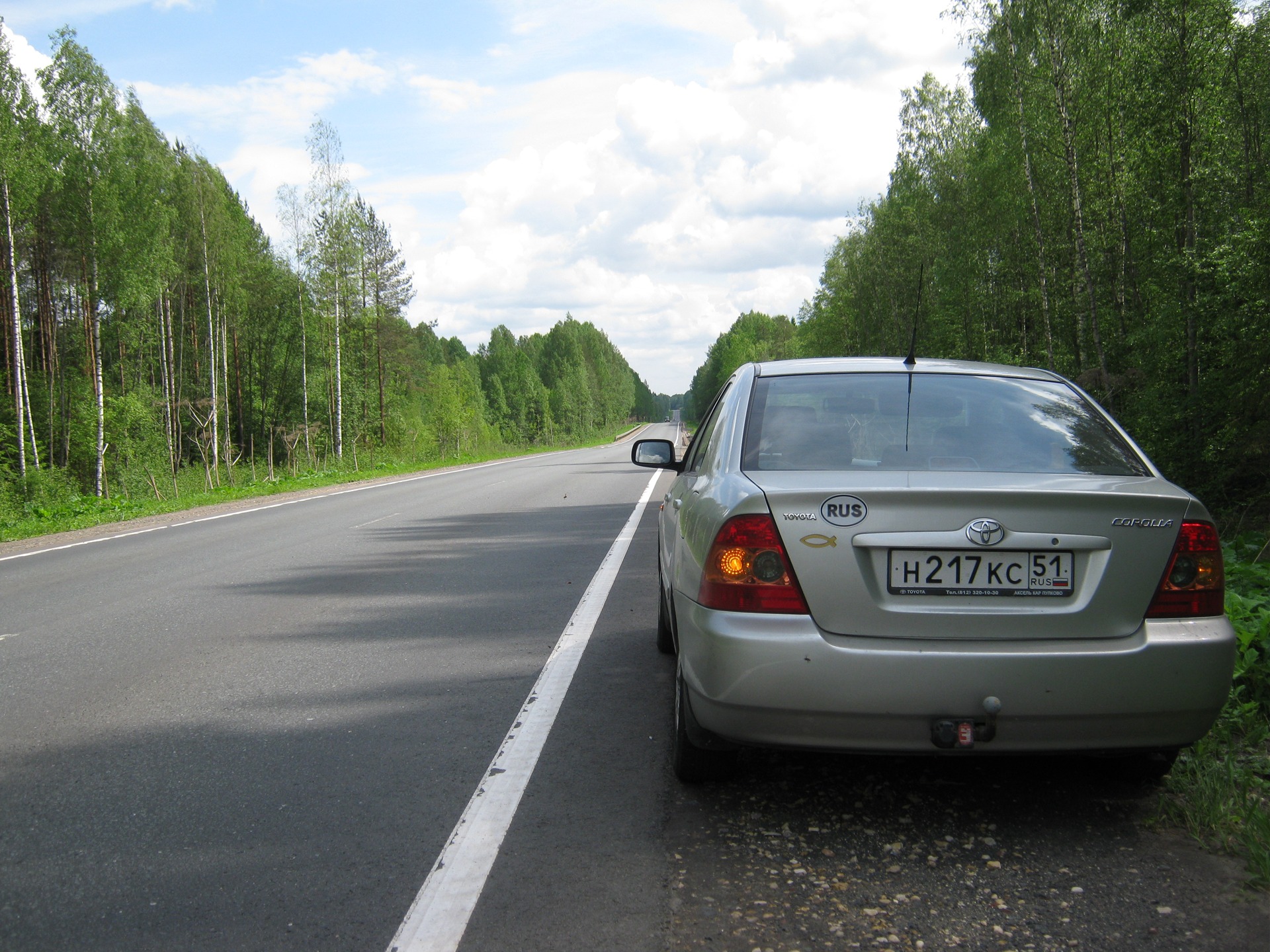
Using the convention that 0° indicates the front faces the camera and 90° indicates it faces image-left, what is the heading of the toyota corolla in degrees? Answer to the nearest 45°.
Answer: approximately 180°
